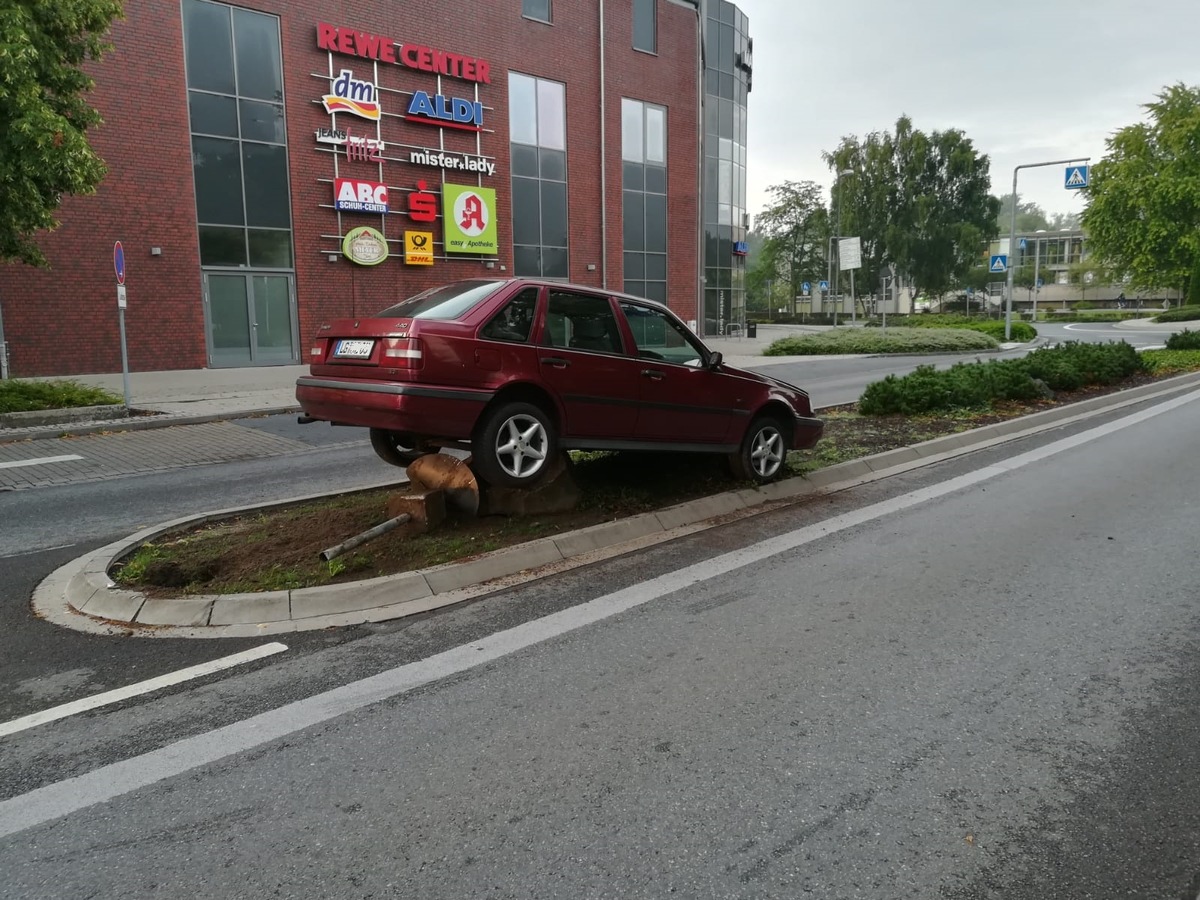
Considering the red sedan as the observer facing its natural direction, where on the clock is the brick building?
The brick building is roughly at 10 o'clock from the red sedan.

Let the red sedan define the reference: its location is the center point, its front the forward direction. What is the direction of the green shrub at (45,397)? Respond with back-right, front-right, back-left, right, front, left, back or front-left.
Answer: left

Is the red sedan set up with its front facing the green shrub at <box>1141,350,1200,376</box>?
yes

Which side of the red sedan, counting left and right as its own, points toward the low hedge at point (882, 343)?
front

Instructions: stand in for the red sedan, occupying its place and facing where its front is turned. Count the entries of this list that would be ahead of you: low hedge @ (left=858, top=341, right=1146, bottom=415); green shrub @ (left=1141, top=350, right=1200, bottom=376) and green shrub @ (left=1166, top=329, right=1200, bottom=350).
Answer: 3

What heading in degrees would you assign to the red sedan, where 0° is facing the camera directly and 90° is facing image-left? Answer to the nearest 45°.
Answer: approximately 225°

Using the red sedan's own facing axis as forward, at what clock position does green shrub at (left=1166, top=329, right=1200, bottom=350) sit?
The green shrub is roughly at 12 o'clock from the red sedan.

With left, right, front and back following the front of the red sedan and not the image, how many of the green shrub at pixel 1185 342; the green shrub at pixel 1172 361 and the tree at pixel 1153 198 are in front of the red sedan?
3

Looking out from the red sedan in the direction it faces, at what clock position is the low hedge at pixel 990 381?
The low hedge is roughly at 12 o'clock from the red sedan.

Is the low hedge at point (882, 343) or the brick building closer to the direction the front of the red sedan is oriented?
the low hedge

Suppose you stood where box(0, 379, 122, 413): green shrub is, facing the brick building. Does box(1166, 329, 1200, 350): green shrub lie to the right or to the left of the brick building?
right

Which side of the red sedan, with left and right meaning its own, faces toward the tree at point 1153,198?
front
